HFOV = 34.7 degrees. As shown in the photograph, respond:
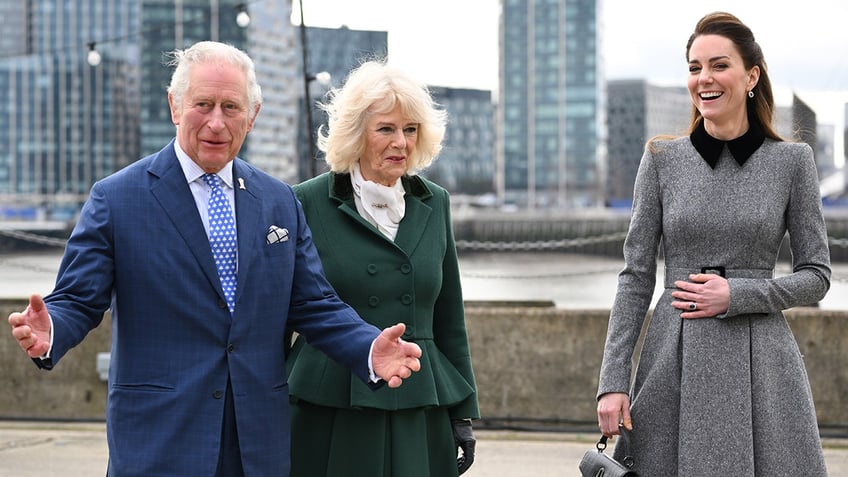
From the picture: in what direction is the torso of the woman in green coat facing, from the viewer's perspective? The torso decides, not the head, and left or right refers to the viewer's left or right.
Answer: facing the viewer and to the right of the viewer

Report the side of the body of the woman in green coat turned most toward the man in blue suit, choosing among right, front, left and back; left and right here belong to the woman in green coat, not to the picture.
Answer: right

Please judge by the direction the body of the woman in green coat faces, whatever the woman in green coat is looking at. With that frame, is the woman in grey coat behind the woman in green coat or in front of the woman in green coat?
in front

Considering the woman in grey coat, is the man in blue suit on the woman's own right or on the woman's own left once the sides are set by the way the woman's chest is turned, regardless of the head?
on the woman's own right

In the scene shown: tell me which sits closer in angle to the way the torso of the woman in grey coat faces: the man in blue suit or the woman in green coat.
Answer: the man in blue suit

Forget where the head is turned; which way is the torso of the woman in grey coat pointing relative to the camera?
toward the camera

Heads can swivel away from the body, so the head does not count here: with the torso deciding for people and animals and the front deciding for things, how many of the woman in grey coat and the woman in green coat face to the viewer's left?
0

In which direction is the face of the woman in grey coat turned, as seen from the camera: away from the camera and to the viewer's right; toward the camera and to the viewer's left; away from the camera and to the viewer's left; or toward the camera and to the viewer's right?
toward the camera and to the viewer's left
